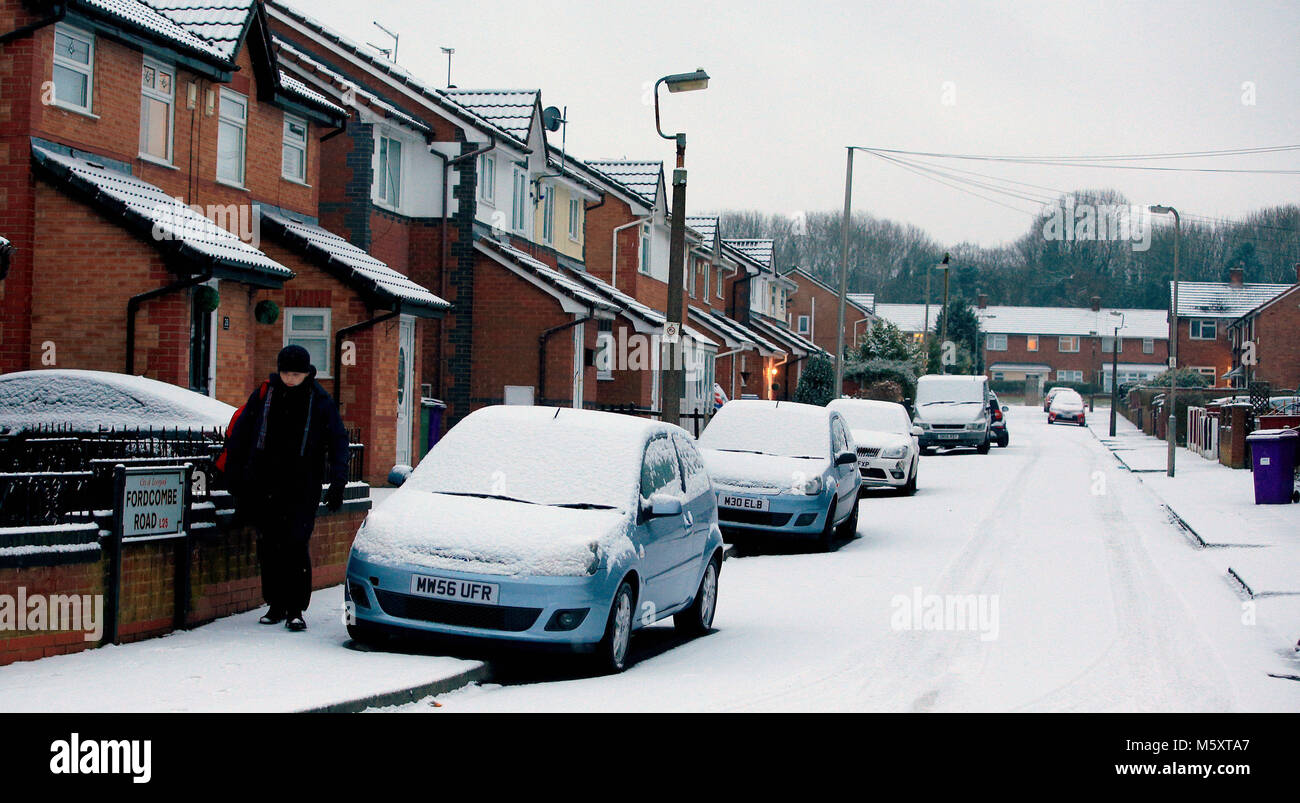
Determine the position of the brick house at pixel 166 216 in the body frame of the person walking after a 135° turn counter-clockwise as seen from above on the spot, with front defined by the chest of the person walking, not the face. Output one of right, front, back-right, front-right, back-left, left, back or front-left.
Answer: front-left

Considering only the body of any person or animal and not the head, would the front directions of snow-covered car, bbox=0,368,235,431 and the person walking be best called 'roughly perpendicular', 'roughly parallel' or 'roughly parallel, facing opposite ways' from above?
roughly perpendicular

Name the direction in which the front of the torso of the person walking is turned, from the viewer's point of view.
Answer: toward the camera

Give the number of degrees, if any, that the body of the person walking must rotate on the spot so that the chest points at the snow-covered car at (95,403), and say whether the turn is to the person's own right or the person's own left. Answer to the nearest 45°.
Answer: approximately 135° to the person's own right

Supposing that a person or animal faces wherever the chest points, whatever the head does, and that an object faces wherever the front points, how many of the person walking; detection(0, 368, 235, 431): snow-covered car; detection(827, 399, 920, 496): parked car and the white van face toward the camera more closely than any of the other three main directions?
3

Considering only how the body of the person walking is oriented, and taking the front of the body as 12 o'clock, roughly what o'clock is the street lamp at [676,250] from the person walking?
The street lamp is roughly at 7 o'clock from the person walking.

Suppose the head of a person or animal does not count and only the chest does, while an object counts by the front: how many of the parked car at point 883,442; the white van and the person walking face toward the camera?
3

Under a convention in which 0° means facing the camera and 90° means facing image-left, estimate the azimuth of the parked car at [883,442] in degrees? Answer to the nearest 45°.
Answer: approximately 0°

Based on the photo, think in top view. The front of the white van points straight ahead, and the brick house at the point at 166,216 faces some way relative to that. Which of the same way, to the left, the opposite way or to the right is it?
to the left

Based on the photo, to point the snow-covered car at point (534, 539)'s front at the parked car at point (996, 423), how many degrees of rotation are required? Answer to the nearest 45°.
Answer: approximately 180°

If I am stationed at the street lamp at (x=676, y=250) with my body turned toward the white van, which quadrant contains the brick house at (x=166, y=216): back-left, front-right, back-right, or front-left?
back-left

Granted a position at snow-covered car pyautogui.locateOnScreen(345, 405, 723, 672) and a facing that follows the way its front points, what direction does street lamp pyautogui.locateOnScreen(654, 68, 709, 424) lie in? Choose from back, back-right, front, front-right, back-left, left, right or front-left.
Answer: back-right

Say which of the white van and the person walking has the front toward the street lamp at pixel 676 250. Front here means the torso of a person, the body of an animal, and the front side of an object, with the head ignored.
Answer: the white van

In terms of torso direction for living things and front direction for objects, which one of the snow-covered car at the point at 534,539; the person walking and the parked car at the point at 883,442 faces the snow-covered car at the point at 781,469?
the parked car
